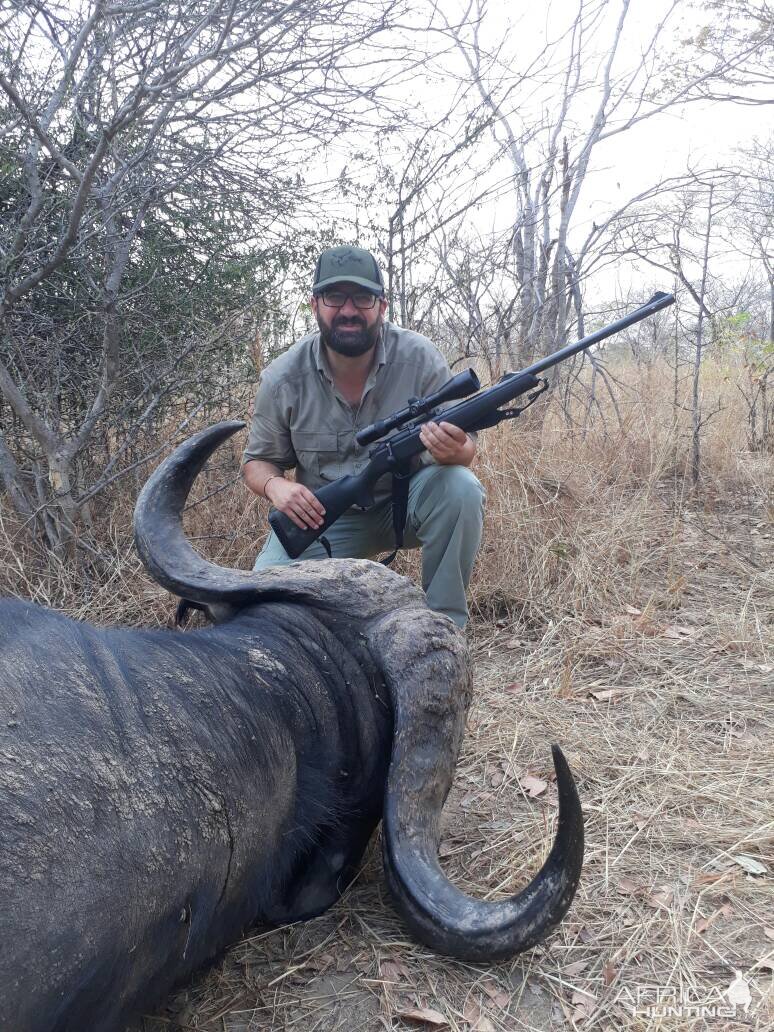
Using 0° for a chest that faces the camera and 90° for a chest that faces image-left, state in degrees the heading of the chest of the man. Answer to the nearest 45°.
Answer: approximately 0°

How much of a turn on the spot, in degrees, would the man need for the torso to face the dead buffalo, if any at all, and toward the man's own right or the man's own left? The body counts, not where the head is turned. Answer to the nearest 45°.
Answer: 0° — they already face it

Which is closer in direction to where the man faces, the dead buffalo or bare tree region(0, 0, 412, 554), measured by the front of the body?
the dead buffalo
